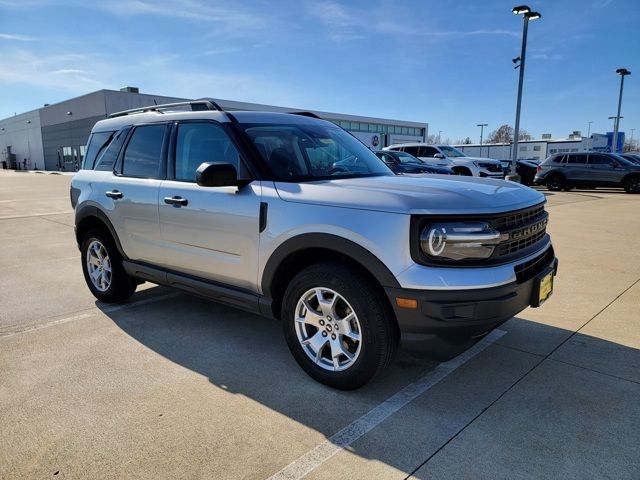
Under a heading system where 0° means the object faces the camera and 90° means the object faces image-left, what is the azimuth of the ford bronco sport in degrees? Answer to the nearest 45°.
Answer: approximately 315°

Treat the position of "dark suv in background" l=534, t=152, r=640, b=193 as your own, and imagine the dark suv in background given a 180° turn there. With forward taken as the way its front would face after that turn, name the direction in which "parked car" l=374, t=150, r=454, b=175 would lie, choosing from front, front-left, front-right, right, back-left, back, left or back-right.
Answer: front-left

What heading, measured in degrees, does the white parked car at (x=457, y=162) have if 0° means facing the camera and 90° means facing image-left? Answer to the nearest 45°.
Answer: approximately 315°

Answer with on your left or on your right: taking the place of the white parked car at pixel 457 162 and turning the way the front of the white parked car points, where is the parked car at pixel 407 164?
on your right

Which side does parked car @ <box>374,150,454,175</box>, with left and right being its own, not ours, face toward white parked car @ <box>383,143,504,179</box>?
left

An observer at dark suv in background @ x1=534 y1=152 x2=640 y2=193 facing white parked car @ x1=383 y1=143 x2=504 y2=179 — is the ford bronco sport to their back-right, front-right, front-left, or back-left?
front-left

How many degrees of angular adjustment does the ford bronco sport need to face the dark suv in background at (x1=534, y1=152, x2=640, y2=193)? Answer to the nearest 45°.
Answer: approximately 90° to its left

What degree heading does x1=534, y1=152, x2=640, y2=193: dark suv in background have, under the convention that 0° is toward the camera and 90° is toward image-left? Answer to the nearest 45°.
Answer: approximately 270°

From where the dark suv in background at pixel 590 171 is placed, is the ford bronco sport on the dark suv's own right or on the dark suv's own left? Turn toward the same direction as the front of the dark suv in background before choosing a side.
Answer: on the dark suv's own right

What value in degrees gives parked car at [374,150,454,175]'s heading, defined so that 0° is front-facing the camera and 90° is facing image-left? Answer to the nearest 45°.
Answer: approximately 315°

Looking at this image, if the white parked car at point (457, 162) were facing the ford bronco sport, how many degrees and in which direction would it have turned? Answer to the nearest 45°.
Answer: approximately 45° to its right
